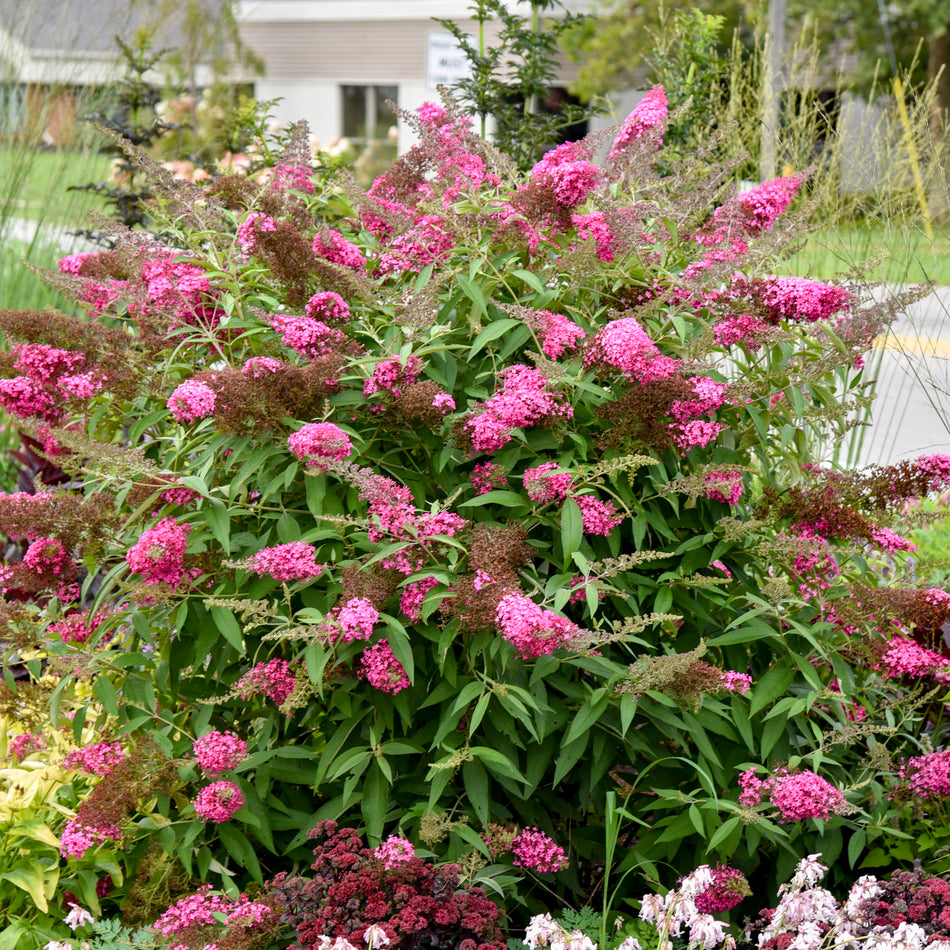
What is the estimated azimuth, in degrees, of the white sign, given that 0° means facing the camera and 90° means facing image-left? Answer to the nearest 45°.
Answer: approximately 0°

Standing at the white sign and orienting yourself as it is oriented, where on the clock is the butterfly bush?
The butterfly bush is roughly at 12 o'clock from the white sign.

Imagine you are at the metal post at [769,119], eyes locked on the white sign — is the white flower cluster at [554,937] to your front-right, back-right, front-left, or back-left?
back-left

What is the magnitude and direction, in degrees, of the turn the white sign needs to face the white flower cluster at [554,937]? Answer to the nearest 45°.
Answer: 0° — it already faces it

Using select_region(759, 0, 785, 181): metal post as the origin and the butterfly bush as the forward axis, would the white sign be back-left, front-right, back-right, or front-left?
back-right
